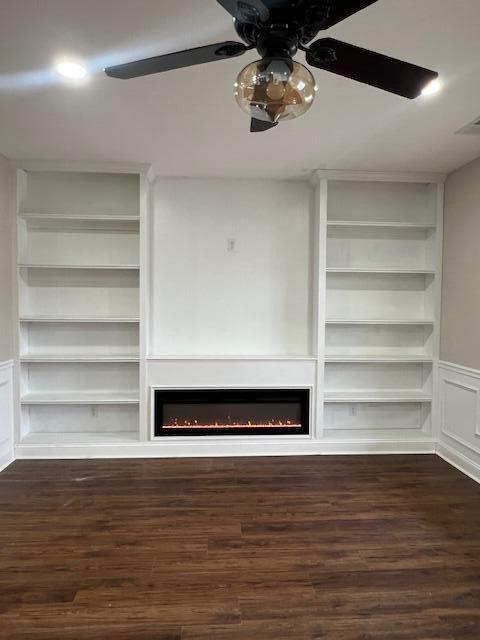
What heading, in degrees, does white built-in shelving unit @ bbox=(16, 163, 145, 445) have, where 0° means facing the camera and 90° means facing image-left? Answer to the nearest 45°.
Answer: approximately 0°

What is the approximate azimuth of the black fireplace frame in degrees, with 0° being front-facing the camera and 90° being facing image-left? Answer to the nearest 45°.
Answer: approximately 0°

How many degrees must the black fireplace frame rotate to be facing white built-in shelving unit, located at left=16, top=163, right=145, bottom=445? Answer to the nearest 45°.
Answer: approximately 90° to its right

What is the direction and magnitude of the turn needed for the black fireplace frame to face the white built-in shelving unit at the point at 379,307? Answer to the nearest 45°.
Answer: approximately 90° to its left

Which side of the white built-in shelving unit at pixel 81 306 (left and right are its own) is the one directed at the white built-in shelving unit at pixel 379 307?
left
